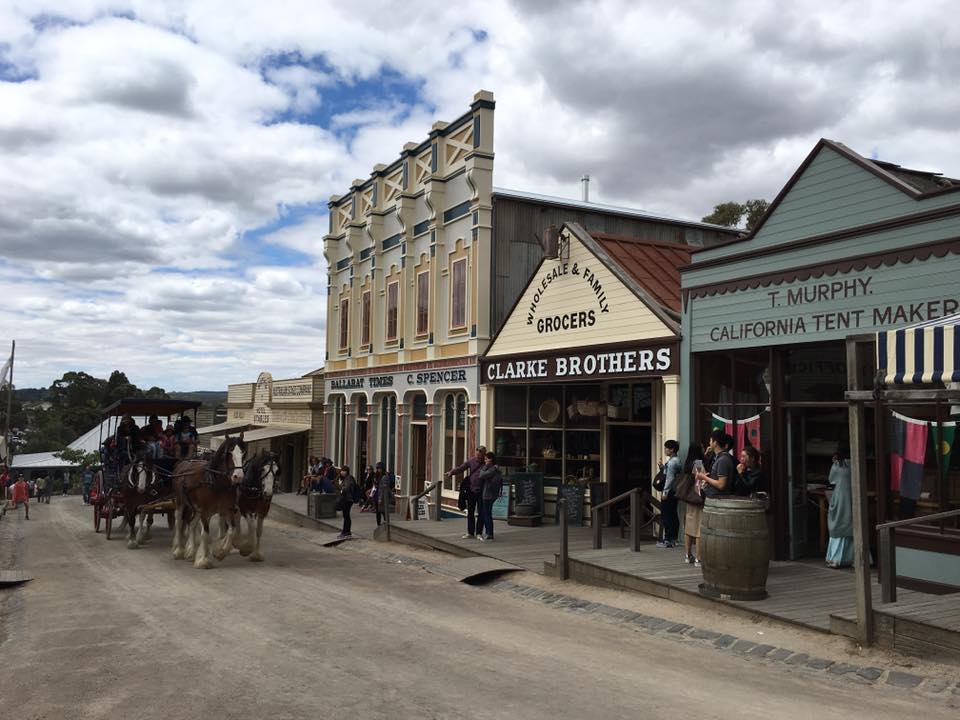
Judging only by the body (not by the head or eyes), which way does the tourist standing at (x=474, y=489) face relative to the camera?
to the viewer's left

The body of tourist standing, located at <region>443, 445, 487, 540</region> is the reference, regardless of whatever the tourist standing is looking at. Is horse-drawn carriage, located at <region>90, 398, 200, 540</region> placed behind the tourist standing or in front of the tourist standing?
in front

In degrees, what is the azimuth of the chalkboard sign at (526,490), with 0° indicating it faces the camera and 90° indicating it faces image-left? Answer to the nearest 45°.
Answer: approximately 45°

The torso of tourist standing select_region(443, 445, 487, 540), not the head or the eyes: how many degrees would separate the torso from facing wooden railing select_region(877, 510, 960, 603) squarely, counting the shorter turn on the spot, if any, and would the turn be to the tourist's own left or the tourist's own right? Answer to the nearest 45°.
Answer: approximately 135° to the tourist's own left

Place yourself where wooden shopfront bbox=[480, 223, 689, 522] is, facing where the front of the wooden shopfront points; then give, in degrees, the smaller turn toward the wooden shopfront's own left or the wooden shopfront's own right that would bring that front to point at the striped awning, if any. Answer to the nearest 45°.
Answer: approximately 45° to the wooden shopfront's own left

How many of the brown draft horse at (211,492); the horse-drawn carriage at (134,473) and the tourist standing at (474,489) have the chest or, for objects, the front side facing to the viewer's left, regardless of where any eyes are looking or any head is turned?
1

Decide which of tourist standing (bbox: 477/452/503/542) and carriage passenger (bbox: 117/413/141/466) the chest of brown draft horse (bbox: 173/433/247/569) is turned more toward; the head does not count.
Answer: the tourist standing

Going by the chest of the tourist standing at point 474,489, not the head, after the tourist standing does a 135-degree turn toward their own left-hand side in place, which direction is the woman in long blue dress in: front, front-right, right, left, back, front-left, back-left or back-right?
front

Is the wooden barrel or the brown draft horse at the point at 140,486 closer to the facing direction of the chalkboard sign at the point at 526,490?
the brown draft horse

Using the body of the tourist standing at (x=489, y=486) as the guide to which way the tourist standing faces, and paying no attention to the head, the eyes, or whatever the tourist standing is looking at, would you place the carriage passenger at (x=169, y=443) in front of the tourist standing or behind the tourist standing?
in front
